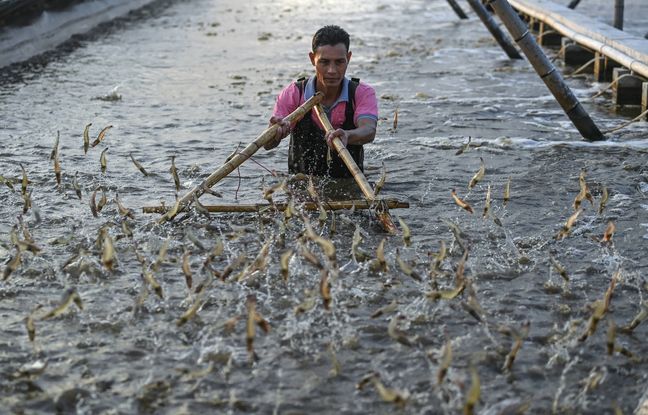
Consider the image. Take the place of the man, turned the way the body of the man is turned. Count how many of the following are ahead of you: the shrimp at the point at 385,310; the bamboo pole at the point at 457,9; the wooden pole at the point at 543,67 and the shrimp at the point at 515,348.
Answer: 2

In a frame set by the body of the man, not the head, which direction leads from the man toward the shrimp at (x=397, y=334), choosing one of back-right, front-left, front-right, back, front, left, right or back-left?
front

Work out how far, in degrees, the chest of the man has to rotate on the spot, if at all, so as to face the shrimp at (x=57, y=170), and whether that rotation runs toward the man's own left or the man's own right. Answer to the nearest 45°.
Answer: approximately 90° to the man's own right

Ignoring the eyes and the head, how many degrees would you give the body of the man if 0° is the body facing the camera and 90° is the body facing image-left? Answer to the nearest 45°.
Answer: approximately 0°

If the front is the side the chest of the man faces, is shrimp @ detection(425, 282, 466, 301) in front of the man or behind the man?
in front
